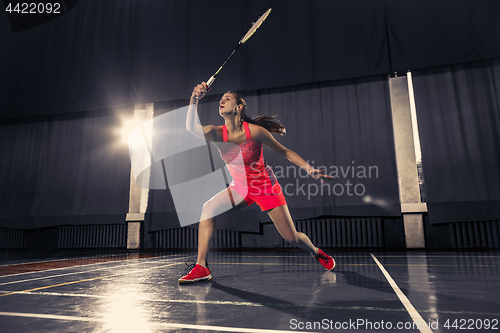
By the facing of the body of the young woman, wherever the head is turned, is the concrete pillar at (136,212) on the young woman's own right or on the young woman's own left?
on the young woman's own right

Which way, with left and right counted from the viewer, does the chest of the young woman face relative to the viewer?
facing the viewer and to the left of the viewer

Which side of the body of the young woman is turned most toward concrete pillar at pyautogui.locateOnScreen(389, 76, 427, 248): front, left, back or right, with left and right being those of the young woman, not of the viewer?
back

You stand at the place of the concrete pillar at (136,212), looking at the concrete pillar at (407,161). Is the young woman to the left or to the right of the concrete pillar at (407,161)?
right
